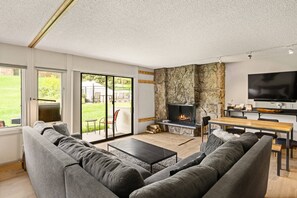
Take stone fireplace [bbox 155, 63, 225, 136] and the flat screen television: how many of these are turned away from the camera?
0

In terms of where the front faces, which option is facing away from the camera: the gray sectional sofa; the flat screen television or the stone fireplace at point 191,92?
the gray sectional sofa

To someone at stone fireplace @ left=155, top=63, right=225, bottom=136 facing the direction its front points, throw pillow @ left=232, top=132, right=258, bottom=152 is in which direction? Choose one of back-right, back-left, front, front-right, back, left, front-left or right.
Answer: front-left

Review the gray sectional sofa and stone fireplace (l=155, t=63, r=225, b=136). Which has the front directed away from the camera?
the gray sectional sofa

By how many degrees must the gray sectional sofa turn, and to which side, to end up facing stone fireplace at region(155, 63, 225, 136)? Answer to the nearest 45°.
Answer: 0° — it already faces it

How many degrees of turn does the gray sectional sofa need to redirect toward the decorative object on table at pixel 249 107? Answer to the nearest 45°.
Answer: approximately 45° to its right

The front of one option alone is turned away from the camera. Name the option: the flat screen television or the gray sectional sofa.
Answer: the gray sectional sofa

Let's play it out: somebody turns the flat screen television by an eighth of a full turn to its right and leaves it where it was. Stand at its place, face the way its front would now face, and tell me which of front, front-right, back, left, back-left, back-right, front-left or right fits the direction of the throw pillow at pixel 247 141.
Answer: left

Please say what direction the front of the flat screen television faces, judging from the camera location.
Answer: facing the viewer and to the left of the viewer

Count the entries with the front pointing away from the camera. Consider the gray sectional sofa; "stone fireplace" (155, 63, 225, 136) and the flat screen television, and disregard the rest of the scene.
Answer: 1

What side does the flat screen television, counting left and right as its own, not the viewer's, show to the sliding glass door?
right

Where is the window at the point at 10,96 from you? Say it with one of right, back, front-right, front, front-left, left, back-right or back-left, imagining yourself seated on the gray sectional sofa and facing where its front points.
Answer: front-left

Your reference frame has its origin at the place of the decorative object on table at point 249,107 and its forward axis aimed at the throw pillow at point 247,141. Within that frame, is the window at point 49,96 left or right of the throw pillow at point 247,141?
right

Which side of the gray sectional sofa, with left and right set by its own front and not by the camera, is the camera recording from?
back

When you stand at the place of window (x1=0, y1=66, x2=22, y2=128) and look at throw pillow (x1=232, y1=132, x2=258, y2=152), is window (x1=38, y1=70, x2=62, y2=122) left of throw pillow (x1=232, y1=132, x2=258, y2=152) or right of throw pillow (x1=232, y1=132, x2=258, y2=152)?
left

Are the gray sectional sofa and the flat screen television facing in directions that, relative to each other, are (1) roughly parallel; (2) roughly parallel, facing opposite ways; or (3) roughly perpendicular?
roughly perpendicular

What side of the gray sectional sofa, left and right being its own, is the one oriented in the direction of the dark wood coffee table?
front
